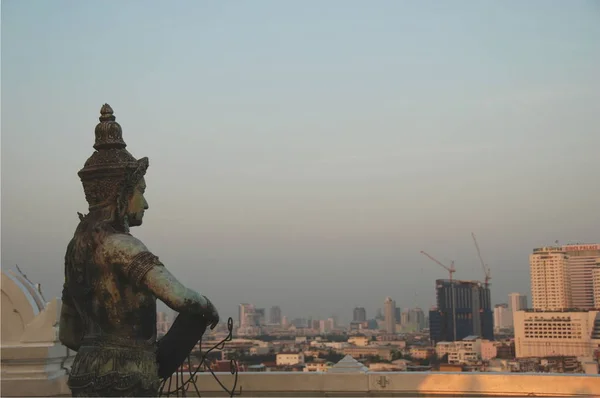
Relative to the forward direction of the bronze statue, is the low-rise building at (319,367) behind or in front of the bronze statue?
in front

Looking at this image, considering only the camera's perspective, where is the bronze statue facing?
facing away from the viewer and to the right of the viewer

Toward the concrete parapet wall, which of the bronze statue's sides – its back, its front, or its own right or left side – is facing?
front
